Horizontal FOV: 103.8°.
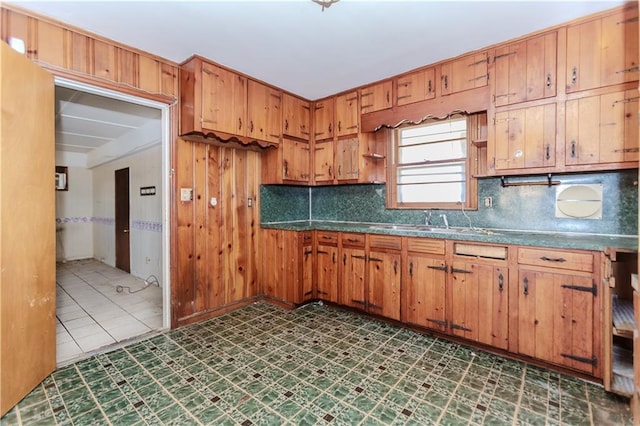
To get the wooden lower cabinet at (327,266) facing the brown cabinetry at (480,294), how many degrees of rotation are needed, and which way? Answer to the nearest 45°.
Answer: approximately 90° to its left

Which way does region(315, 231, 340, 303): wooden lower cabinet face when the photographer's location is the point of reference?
facing the viewer and to the left of the viewer

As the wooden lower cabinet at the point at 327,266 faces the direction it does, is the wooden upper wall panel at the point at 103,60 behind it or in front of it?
in front

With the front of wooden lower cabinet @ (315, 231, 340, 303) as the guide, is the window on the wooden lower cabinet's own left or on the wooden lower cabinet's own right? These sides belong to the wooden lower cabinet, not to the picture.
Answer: on the wooden lower cabinet's own left

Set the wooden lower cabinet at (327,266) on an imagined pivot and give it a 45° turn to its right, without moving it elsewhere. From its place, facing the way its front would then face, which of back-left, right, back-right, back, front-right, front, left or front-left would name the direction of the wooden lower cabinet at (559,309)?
back-left

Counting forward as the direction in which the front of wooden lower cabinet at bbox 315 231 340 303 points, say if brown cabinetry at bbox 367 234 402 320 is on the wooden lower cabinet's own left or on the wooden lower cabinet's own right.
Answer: on the wooden lower cabinet's own left

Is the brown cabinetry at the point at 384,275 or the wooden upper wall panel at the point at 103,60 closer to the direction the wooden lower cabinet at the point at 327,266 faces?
the wooden upper wall panel

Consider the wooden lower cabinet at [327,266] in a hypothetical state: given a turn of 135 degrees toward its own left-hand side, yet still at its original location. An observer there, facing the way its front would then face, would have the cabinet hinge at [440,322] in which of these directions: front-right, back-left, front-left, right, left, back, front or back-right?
front-right
